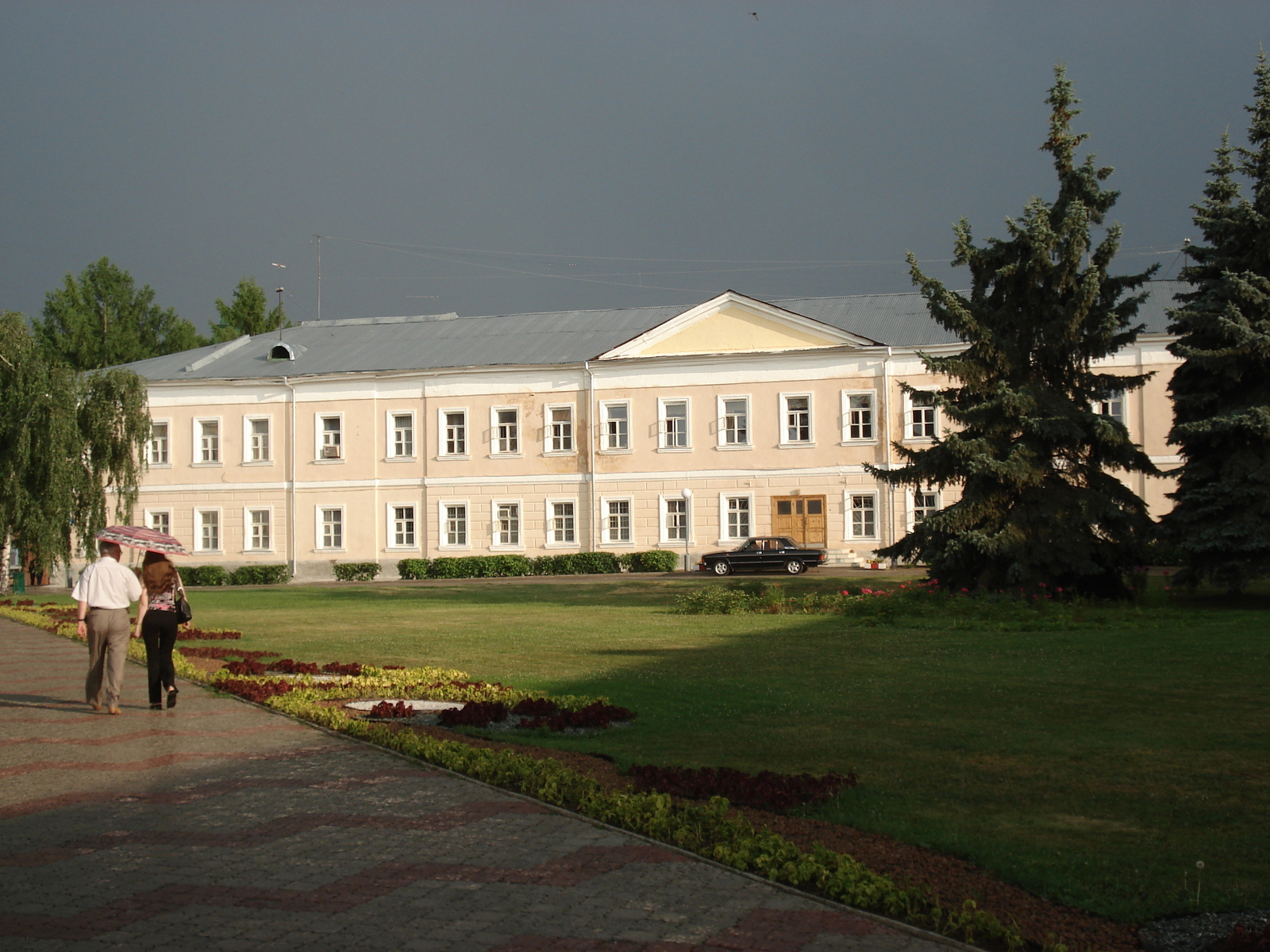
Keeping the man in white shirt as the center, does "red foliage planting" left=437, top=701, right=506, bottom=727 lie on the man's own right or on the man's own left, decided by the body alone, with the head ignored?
on the man's own right

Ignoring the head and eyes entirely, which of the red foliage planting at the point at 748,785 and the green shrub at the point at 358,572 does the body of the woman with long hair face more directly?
the green shrub

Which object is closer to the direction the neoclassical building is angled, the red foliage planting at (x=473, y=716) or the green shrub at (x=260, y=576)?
the red foliage planting

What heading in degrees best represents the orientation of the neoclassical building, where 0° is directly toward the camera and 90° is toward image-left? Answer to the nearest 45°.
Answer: approximately 0°

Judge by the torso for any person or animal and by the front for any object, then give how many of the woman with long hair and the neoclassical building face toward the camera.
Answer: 1

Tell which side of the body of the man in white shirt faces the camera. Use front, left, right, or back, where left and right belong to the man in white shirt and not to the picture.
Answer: back

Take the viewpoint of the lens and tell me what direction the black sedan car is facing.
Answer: facing to the left of the viewer

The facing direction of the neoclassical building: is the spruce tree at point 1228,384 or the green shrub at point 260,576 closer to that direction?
the spruce tree

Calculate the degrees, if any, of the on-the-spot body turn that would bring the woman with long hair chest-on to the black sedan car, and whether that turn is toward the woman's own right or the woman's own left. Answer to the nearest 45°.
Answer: approximately 45° to the woman's own right

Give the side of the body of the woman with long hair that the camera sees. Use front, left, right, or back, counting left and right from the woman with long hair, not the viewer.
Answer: back
